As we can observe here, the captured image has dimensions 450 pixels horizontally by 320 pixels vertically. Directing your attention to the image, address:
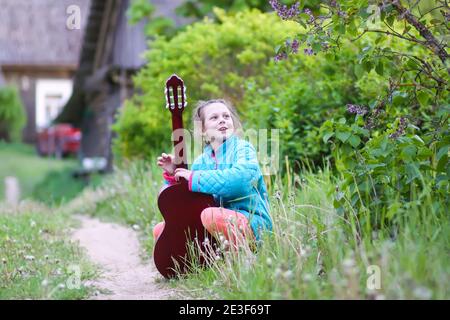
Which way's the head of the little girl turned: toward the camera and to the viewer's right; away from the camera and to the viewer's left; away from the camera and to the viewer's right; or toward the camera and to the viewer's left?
toward the camera and to the viewer's right

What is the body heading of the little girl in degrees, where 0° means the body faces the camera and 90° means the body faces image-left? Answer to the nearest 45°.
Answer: approximately 45°

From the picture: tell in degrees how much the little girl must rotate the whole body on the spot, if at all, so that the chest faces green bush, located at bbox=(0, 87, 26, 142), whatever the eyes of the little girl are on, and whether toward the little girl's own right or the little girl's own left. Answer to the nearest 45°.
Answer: approximately 135° to the little girl's own right

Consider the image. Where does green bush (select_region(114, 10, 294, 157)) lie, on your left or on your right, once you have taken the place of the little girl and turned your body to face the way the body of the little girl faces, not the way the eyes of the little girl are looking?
on your right

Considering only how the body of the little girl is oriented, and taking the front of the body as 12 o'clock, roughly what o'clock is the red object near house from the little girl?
The red object near house is roughly at 4 o'clock from the little girl.
